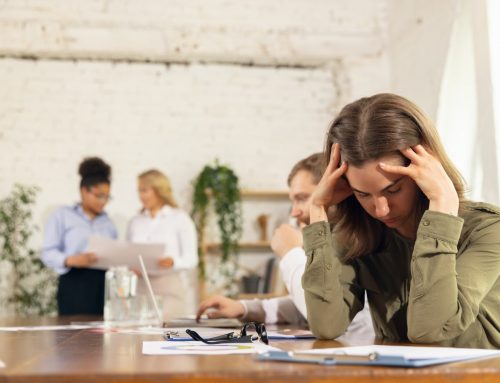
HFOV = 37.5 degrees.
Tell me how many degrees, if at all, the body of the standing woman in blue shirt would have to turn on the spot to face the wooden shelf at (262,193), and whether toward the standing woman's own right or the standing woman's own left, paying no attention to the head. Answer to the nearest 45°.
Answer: approximately 90° to the standing woman's own left

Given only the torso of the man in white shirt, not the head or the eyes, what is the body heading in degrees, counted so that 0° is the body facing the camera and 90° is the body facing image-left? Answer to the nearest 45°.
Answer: approximately 90°

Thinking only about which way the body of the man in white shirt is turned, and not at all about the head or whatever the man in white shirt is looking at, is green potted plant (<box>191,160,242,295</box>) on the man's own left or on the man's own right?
on the man's own right

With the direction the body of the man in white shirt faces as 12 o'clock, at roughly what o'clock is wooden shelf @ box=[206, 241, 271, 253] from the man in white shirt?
The wooden shelf is roughly at 3 o'clock from the man in white shirt.

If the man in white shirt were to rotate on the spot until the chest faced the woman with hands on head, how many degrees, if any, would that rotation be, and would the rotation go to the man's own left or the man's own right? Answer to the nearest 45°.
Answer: approximately 90° to the man's own left

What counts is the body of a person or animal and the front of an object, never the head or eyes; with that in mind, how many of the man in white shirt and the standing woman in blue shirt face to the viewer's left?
1

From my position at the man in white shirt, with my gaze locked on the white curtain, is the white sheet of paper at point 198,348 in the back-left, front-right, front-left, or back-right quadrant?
back-right

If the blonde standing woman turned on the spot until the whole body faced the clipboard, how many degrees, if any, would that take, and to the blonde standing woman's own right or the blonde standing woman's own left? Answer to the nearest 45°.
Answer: approximately 45° to the blonde standing woman's own left

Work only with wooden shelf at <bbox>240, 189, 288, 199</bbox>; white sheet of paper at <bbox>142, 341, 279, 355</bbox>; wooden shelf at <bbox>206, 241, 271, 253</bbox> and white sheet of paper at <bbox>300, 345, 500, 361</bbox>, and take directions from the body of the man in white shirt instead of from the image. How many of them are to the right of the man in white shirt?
2
